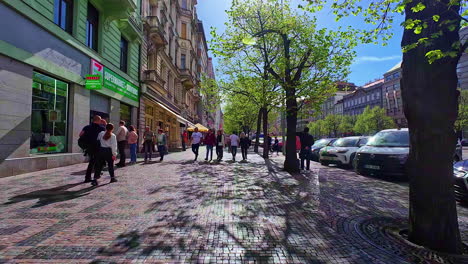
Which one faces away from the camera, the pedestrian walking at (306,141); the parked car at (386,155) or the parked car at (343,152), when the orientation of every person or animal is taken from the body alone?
the pedestrian walking

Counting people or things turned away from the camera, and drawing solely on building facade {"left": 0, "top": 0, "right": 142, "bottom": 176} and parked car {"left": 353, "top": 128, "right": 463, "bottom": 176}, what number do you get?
0

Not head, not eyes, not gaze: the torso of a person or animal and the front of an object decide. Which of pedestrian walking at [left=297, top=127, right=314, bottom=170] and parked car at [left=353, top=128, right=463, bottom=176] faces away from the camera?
the pedestrian walking

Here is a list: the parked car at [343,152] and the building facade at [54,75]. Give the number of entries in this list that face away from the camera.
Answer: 0

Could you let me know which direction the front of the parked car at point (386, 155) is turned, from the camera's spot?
facing the viewer and to the left of the viewer

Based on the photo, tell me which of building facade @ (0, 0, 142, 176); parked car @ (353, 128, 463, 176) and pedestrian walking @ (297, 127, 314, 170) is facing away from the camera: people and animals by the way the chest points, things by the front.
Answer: the pedestrian walking

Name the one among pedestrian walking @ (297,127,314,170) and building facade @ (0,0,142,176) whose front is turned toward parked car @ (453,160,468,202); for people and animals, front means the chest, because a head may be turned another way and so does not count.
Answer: the building facade

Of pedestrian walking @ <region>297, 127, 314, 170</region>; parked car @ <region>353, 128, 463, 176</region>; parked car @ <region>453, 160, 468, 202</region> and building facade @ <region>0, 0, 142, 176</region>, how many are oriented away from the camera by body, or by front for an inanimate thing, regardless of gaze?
1

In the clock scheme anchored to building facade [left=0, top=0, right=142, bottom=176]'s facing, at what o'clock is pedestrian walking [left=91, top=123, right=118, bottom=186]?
The pedestrian walking is roughly at 1 o'clock from the building facade.

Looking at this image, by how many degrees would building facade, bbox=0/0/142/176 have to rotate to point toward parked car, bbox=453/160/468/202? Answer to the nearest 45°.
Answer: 0° — it already faces it

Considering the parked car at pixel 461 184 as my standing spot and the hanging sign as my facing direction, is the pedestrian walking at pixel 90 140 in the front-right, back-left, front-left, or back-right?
front-left

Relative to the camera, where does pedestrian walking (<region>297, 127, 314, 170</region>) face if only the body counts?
away from the camera

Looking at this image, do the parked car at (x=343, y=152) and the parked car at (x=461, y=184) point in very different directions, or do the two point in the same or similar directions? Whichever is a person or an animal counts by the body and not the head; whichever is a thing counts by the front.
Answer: same or similar directions
